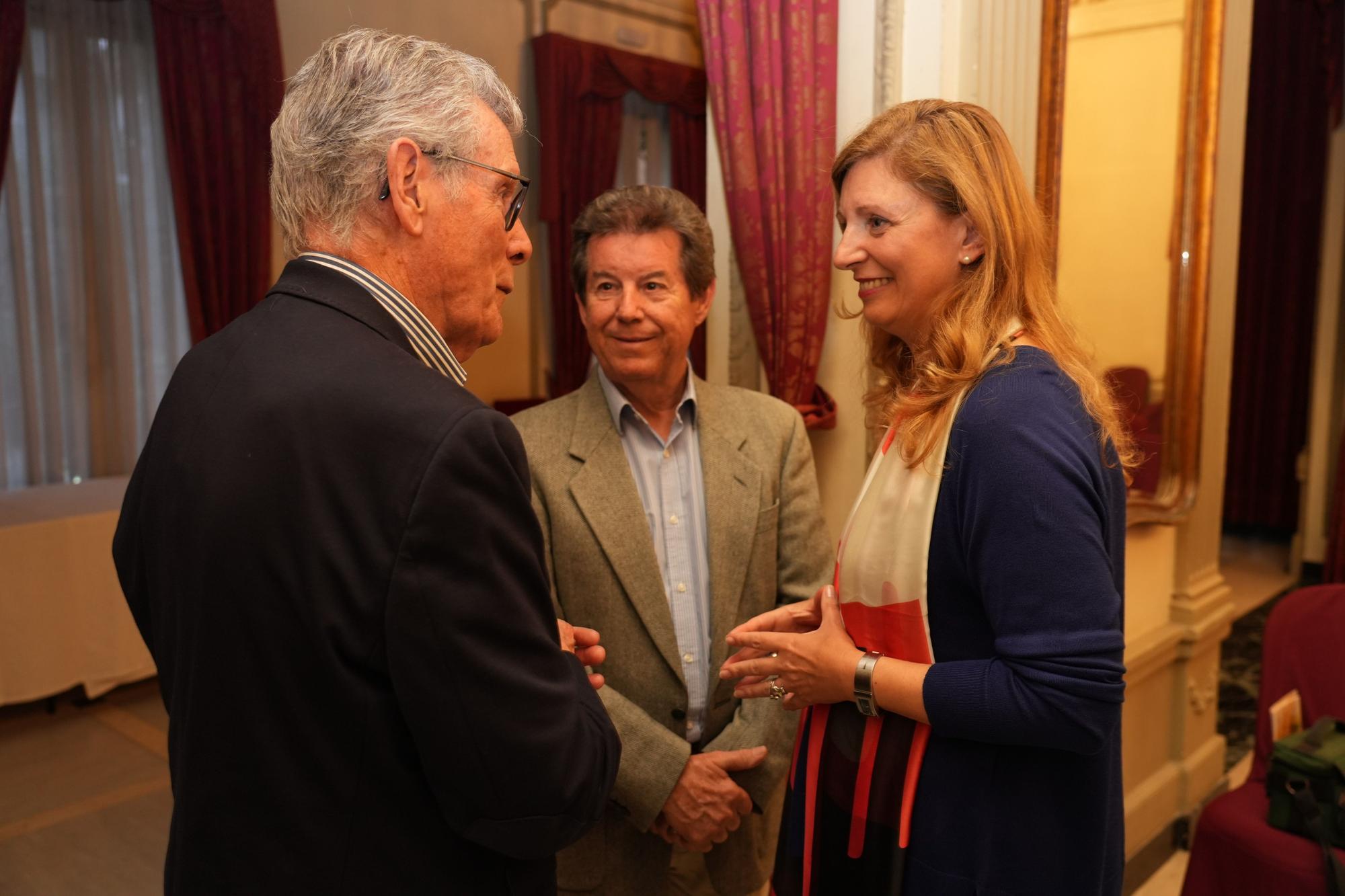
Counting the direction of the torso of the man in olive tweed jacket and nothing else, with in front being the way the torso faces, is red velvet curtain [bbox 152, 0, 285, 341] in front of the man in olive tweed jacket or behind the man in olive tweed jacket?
behind

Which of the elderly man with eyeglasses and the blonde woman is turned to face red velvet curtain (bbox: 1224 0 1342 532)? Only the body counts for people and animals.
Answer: the elderly man with eyeglasses

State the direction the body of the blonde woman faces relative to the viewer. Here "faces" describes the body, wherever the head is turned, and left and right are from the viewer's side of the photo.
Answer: facing to the left of the viewer

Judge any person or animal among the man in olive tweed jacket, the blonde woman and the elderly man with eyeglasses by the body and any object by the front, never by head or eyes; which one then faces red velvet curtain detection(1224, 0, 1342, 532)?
the elderly man with eyeglasses

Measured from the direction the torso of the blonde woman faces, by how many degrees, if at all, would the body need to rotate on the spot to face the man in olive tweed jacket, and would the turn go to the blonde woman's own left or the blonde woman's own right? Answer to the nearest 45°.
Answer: approximately 45° to the blonde woman's own right

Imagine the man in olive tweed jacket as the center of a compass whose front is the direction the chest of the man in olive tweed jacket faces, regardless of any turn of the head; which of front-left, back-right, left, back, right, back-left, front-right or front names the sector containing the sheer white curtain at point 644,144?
back

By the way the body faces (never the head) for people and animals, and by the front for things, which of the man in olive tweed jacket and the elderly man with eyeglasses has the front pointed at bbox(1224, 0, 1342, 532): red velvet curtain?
the elderly man with eyeglasses

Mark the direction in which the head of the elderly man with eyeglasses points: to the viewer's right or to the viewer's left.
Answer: to the viewer's right

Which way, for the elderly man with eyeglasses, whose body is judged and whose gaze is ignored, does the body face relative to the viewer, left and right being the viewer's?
facing away from the viewer and to the right of the viewer

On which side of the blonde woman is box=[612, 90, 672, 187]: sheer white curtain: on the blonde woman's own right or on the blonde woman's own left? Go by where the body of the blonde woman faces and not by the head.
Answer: on the blonde woman's own right
